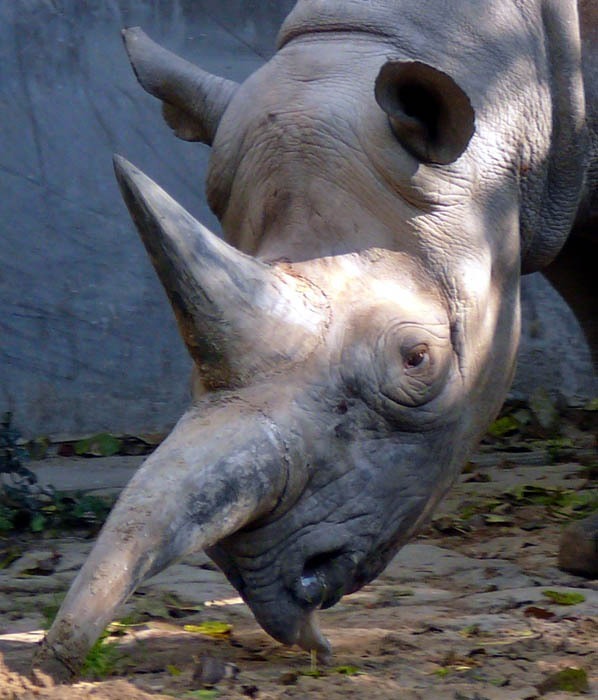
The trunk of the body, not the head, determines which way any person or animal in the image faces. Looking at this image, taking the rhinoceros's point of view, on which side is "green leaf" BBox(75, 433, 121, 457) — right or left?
on its right

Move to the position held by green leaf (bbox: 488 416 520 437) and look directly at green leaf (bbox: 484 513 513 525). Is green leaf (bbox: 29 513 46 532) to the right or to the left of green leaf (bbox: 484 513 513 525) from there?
right

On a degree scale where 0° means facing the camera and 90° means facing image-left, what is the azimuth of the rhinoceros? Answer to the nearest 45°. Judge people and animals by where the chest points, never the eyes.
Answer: approximately 45°

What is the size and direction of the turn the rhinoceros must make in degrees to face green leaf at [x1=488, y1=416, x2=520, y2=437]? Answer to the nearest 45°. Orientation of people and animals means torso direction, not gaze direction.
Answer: approximately 135° to its right
